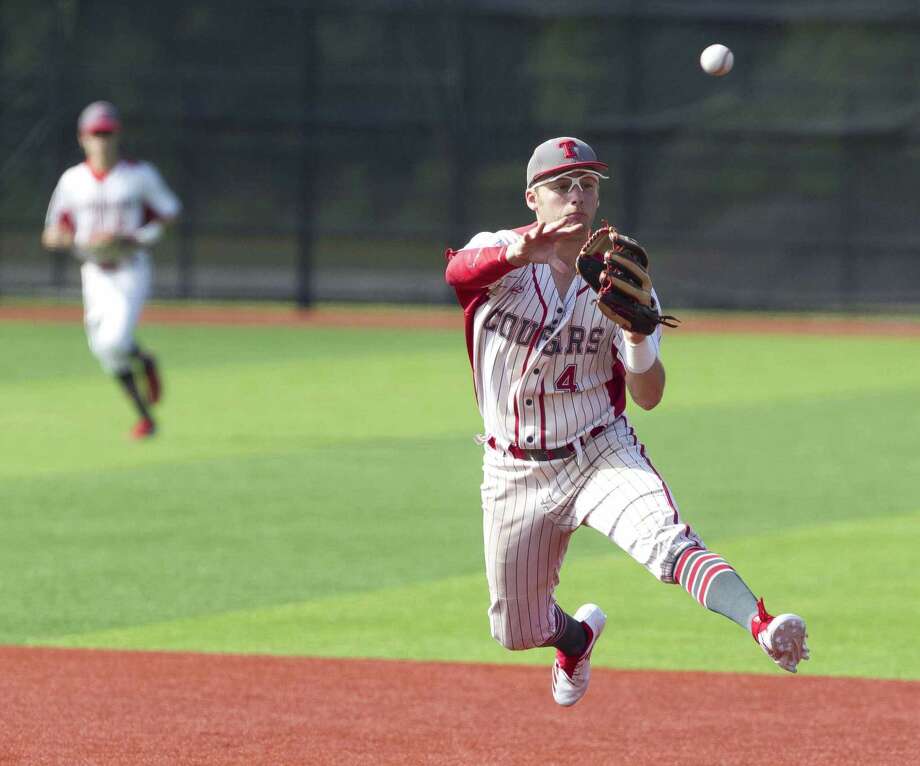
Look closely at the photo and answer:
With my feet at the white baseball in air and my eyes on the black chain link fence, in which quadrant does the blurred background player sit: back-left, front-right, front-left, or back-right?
front-left

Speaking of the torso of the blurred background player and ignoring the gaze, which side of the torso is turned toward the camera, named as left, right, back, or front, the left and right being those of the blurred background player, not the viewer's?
front

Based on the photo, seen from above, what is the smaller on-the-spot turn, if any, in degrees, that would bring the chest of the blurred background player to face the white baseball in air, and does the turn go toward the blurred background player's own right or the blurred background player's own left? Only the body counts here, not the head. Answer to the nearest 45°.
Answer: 0° — they already face it

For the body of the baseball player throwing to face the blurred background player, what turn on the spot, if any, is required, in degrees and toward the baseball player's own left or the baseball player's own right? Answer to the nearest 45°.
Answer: approximately 135° to the baseball player's own right

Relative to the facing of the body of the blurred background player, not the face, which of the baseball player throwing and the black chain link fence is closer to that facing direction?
the baseball player throwing

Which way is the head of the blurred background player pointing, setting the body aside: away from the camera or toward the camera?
toward the camera

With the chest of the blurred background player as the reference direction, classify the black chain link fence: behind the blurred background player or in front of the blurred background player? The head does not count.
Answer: behind

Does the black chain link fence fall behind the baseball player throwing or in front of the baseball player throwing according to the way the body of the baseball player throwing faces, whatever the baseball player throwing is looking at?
behind

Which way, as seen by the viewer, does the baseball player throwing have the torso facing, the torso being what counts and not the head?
toward the camera

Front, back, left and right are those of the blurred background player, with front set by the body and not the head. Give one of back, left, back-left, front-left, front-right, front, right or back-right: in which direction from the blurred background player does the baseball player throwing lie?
front

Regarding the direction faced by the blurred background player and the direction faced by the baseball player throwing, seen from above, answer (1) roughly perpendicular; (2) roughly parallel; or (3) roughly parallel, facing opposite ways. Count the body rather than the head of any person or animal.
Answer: roughly parallel
